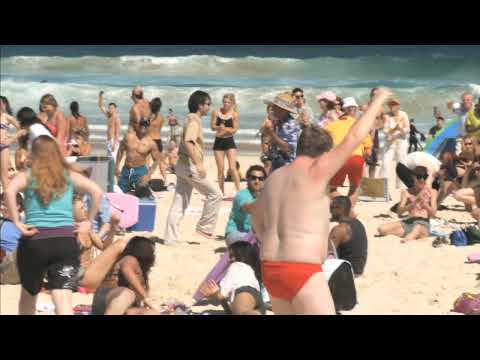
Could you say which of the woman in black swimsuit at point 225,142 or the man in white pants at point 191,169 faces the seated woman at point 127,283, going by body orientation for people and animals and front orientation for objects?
the woman in black swimsuit

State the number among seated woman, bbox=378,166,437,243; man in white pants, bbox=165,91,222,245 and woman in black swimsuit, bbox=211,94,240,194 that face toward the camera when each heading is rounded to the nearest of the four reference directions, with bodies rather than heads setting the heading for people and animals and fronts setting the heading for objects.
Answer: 2

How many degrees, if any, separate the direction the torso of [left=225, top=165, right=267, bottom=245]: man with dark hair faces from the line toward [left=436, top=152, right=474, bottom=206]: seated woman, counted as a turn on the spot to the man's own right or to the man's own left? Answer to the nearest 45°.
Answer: approximately 90° to the man's own left

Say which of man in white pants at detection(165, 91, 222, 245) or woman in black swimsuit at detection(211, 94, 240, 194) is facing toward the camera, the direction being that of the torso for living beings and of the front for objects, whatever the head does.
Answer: the woman in black swimsuit

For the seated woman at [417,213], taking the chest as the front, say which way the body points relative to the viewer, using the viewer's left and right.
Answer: facing the viewer

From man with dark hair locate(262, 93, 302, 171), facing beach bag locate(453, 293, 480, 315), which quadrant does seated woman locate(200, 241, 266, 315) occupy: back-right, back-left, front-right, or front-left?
front-right

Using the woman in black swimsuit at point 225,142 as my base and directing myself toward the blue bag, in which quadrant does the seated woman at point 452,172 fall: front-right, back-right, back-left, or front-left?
front-left

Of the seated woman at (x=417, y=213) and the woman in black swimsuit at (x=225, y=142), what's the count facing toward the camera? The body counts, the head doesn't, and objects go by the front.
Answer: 2

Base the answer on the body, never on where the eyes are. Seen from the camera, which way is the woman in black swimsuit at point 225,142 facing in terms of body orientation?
toward the camera

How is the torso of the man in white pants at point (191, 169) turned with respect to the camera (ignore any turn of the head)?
to the viewer's right

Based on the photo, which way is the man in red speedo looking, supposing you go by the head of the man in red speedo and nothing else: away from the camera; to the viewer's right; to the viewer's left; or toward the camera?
away from the camera

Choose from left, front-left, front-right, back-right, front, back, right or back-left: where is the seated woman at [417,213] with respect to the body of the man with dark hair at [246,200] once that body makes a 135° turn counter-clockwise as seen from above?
front-right

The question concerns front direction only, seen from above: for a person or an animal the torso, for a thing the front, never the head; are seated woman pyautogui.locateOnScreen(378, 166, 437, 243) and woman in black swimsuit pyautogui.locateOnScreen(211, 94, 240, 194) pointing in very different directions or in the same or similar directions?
same or similar directions
